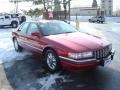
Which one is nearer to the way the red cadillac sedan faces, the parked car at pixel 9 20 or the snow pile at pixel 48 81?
the snow pile

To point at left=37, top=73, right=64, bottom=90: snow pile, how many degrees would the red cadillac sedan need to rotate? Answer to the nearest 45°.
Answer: approximately 90° to its right

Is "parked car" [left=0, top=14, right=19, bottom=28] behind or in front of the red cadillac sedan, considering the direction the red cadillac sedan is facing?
behind

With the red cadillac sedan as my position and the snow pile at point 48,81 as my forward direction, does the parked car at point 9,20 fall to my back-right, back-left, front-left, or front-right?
back-right

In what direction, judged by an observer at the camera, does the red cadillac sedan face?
facing the viewer and to the right of the viewer

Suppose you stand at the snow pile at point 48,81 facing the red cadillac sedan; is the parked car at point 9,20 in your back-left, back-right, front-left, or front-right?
front-left

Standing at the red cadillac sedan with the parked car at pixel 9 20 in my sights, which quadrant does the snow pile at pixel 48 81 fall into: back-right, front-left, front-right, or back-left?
back-left
